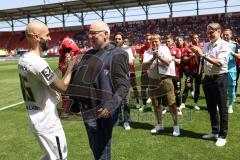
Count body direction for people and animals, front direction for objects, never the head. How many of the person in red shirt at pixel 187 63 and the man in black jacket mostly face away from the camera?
0

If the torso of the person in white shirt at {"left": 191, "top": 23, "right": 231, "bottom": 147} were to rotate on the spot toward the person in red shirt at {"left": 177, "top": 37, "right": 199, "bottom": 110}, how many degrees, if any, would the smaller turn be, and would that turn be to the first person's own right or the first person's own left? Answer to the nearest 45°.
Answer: approximately 135° to the first person's own right

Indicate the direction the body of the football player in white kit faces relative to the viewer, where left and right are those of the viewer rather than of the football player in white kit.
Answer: facing away from the viewer and to the right of the viewer

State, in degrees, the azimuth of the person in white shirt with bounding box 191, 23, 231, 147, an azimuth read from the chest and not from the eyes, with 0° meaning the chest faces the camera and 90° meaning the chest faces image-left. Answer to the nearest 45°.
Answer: approximately 45°

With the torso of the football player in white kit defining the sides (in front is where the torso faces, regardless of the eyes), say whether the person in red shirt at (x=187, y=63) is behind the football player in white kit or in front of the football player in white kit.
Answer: in front

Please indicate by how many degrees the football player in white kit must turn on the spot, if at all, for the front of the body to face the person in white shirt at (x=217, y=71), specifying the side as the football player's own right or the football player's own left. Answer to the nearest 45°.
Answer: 0° — they already face them

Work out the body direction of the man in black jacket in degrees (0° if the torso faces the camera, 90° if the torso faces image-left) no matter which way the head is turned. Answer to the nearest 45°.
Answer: approximately 45°

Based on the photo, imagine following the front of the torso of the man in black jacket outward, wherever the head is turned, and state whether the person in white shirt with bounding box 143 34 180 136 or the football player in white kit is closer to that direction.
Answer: the football player in white kit

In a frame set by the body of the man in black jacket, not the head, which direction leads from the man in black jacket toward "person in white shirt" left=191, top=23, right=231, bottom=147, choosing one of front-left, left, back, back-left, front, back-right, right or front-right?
back

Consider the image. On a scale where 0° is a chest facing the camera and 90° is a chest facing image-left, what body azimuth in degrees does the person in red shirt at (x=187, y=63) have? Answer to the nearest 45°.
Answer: approximately 45°

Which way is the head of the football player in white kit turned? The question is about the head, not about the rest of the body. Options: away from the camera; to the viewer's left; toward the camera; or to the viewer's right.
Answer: to the viewer's right

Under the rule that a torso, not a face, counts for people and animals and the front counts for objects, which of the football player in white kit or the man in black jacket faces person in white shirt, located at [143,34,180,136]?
the football player in white kit

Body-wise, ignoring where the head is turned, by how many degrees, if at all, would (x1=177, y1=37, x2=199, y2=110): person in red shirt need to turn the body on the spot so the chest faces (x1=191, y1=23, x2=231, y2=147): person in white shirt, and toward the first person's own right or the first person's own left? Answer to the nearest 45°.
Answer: approximately 45° to the first person's own left

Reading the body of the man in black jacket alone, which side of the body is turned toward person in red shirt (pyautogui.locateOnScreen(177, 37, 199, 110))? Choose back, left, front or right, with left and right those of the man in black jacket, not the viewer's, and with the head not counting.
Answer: back
